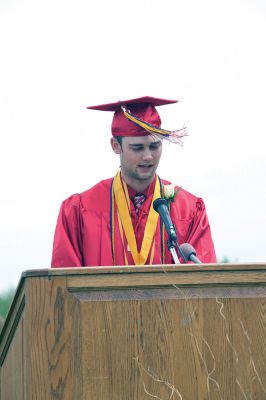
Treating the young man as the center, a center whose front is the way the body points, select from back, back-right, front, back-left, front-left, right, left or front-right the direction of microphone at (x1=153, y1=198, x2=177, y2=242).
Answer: front

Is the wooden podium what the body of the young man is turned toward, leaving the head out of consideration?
yes

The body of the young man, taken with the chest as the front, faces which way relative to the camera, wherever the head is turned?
toward the camera
